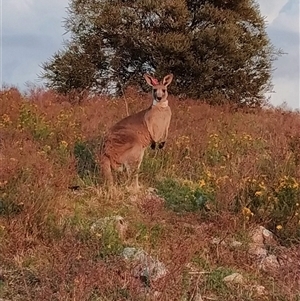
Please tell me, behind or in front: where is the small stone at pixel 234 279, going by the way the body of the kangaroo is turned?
in front

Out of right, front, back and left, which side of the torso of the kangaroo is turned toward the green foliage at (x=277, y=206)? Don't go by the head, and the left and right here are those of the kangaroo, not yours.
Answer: front

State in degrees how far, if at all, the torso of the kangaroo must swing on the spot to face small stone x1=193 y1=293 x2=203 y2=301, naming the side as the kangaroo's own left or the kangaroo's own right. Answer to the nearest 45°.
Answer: approximately 45° to the kangaroo's own right

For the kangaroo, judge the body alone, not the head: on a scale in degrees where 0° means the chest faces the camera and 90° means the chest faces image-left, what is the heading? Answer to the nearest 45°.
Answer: approximately 315°

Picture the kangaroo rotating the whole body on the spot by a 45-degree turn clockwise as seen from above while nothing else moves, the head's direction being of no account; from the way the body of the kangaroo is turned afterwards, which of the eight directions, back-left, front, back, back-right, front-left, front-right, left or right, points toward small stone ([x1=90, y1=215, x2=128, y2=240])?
front

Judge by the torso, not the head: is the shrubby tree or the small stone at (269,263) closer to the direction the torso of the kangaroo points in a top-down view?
the small stone

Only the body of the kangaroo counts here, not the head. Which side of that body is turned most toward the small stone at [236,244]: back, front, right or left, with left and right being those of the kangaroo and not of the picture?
front

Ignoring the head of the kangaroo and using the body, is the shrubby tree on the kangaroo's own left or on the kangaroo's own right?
on the kangaroo's own left

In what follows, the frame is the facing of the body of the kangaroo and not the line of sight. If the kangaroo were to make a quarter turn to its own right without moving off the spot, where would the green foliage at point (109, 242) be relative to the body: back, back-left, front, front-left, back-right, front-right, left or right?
front-left

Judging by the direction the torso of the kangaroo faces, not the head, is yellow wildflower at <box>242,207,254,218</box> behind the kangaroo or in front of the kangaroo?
in front

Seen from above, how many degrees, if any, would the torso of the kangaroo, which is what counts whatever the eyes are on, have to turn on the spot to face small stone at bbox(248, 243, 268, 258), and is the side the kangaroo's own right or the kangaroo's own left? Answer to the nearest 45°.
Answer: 0° — it already faces it

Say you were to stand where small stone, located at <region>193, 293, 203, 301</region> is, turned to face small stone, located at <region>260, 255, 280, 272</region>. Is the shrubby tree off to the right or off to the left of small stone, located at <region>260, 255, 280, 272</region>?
left
